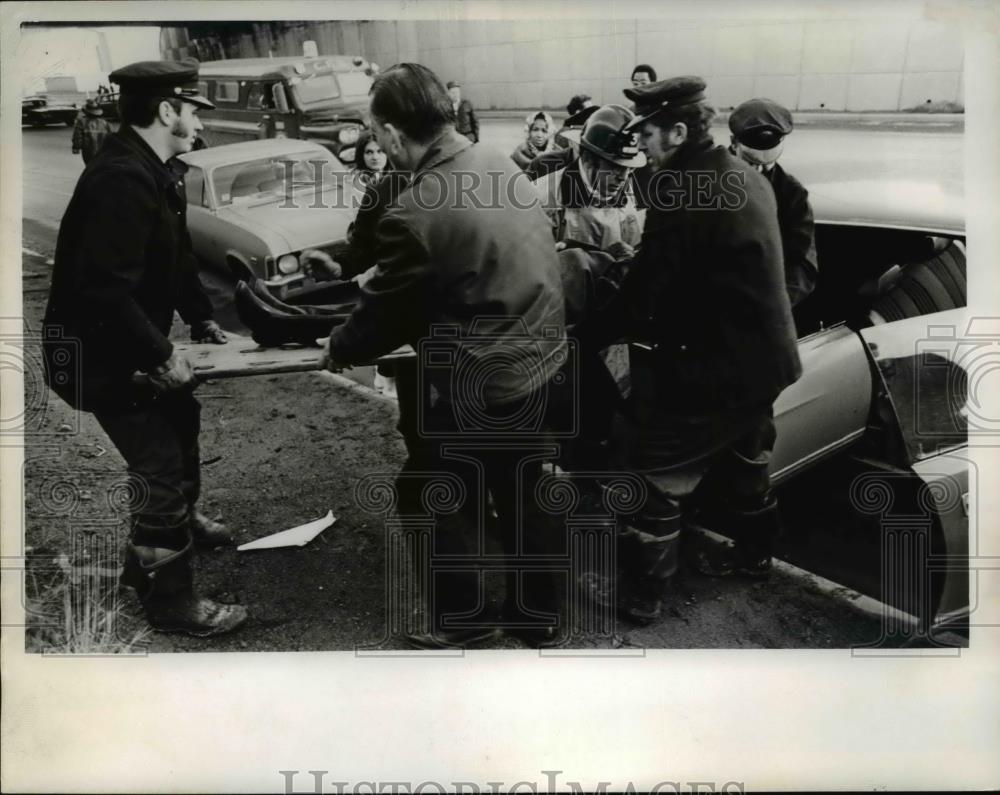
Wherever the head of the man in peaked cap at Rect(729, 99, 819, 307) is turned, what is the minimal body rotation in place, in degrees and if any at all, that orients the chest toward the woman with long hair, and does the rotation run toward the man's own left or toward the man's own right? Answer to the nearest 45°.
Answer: approximately 90° to the man's own right

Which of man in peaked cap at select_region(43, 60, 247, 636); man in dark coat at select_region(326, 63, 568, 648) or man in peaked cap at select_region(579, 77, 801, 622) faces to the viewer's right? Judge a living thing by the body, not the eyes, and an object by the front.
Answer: man in peaked cap at select_region(43, 60, 247, 636)

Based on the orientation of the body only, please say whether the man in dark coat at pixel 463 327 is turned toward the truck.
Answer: yes

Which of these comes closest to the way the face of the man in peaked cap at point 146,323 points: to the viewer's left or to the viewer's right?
to the viewer's right

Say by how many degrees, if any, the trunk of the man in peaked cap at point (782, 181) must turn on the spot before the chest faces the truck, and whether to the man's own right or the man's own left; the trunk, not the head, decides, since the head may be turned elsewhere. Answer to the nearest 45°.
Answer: approximately 90° to the man's own right

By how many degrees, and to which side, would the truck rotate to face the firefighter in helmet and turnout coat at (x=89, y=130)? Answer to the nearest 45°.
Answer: approximately 135° to its right

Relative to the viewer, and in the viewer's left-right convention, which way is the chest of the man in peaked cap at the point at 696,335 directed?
facing away from the viewer and to the left of the viewer

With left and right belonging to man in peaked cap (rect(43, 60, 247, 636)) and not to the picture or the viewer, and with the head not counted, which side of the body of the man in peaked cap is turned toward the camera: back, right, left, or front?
right

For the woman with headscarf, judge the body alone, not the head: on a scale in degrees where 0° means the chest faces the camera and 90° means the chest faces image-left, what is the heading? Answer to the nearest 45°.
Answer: approximately 0°

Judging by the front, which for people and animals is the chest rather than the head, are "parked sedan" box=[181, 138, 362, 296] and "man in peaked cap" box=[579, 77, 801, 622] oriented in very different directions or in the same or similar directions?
very different directions
